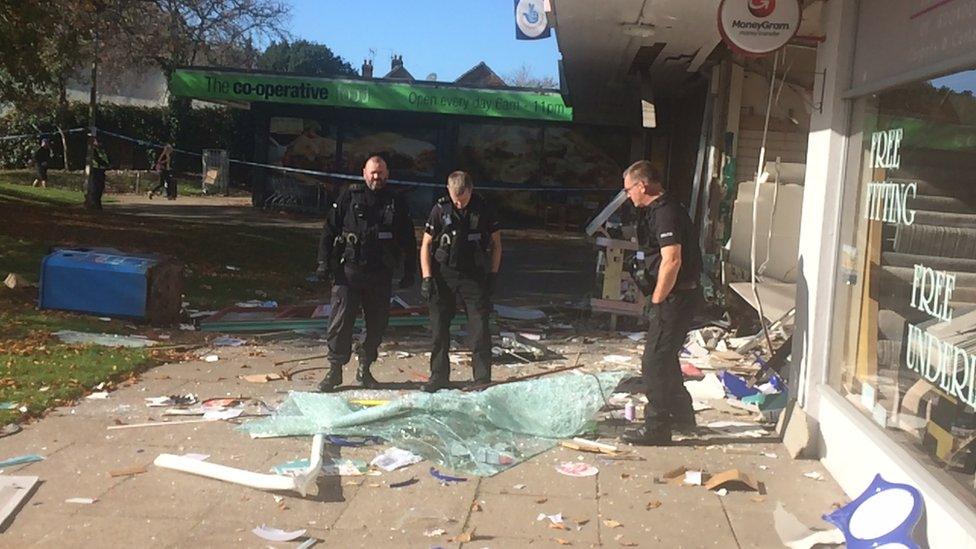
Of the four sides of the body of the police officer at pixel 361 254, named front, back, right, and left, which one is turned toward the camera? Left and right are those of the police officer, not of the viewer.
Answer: front

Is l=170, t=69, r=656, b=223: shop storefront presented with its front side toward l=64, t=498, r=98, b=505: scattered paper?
yes

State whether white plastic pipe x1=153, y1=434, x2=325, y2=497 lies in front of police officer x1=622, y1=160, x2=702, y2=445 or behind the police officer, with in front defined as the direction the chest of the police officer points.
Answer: in front

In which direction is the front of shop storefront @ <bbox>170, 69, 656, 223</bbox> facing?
toward the camera

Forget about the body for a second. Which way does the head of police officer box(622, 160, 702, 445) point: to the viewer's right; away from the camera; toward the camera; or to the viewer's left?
to the viewer's left

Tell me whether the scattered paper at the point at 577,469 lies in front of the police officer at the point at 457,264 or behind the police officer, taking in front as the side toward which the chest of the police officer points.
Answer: in front

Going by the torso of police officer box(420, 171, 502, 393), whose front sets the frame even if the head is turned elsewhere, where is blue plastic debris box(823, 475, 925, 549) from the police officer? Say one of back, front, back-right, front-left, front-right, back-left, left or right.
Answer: front-left

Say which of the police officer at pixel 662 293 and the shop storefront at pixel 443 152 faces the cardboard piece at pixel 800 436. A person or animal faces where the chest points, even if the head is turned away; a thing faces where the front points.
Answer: the shop storefront

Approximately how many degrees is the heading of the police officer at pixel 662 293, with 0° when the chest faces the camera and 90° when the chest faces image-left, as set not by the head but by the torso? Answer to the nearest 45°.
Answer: approximately 90°

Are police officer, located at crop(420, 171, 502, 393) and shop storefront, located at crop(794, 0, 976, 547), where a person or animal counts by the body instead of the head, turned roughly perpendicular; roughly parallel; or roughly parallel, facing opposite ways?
roughly perpendicular

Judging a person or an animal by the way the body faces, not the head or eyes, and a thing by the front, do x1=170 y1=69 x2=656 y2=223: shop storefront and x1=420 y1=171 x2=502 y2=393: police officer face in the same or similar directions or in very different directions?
same or similar directions

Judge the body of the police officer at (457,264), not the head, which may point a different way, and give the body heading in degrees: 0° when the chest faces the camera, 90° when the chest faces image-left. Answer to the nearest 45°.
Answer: approximately 0°

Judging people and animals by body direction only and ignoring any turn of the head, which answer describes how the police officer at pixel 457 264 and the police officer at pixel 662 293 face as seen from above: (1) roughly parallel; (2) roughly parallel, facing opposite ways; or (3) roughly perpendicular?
roughly perpendicular

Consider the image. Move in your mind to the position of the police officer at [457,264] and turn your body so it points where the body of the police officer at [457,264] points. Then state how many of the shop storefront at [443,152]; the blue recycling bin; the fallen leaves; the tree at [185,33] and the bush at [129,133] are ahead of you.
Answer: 1
